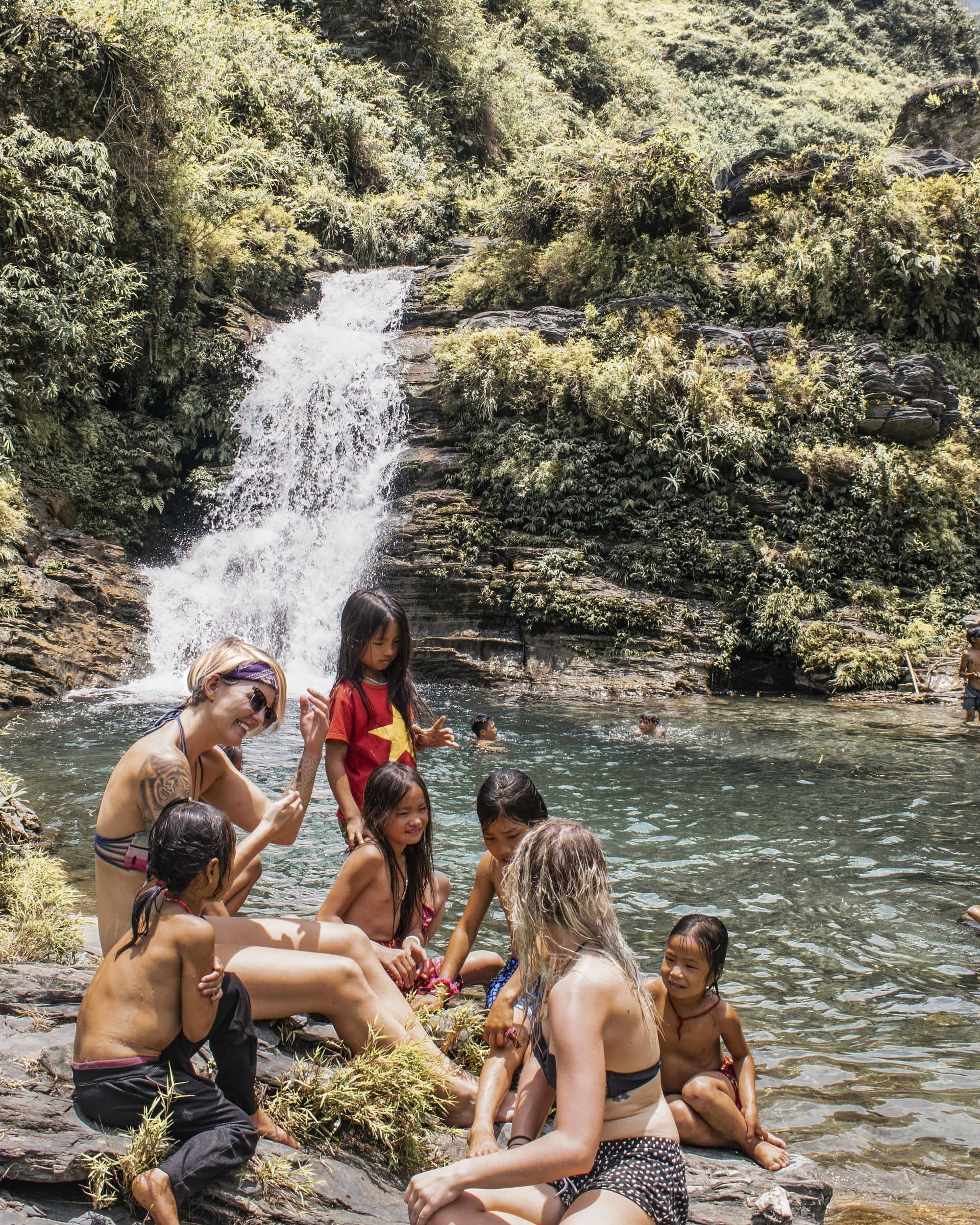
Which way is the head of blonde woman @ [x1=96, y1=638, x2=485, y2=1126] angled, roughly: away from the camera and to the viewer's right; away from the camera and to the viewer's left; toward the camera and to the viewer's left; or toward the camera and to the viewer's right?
toward the camera and to the viewer's right

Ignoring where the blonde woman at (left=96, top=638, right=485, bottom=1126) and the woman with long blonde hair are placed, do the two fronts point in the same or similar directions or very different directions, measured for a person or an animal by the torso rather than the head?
very different directions

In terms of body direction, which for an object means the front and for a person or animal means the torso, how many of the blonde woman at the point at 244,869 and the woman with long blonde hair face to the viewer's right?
1

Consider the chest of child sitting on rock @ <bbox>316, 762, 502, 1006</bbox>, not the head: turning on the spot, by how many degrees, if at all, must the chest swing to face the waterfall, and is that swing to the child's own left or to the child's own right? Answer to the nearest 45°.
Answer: approximately 135° to the child's own left

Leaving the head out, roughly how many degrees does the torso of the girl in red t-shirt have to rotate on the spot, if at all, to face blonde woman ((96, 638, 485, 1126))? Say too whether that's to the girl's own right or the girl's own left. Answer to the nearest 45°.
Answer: approximately 45° to the girl's own right

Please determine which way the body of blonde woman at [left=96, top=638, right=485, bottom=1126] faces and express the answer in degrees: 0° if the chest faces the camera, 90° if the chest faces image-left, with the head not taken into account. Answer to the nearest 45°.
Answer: approximately 270°

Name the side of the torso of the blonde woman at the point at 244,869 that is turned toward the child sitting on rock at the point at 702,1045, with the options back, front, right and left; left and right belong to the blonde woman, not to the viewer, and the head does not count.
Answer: front
